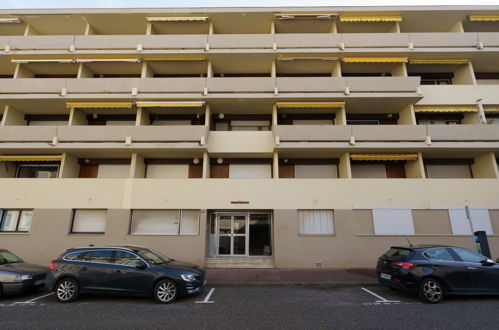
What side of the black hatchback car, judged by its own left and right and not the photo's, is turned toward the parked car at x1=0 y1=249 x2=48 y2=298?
back

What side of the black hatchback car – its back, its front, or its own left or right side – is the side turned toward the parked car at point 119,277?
back

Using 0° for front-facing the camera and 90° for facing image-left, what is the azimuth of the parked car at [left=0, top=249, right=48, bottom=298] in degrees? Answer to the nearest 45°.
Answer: approximately 315°

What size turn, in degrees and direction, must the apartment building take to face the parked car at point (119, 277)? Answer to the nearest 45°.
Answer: approximately 45° to its right

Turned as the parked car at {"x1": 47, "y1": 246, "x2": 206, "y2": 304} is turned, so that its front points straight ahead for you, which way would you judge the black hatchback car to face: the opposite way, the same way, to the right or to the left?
the same way

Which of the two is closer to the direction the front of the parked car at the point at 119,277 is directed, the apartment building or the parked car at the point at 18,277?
the apartment building

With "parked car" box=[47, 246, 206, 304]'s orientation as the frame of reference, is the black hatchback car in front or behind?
in front

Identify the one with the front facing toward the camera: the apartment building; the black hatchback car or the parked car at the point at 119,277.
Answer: the apartment building

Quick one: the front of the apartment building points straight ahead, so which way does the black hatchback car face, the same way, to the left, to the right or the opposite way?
to the left

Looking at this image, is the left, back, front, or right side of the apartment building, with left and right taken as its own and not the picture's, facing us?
front

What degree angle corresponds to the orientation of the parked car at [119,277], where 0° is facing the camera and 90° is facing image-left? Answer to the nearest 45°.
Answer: approximately 270°

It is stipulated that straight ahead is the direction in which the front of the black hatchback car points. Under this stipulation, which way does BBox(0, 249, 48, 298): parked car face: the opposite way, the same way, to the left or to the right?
the same way

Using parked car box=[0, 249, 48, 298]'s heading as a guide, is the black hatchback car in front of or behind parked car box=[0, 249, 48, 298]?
in front

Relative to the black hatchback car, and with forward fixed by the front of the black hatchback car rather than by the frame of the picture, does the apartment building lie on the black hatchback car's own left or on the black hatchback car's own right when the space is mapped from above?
on the black hatchback car's own left

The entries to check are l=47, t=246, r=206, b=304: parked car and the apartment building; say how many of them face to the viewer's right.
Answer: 1

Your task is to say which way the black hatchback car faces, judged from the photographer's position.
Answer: facing away from the viewer and to the right of the viewer
